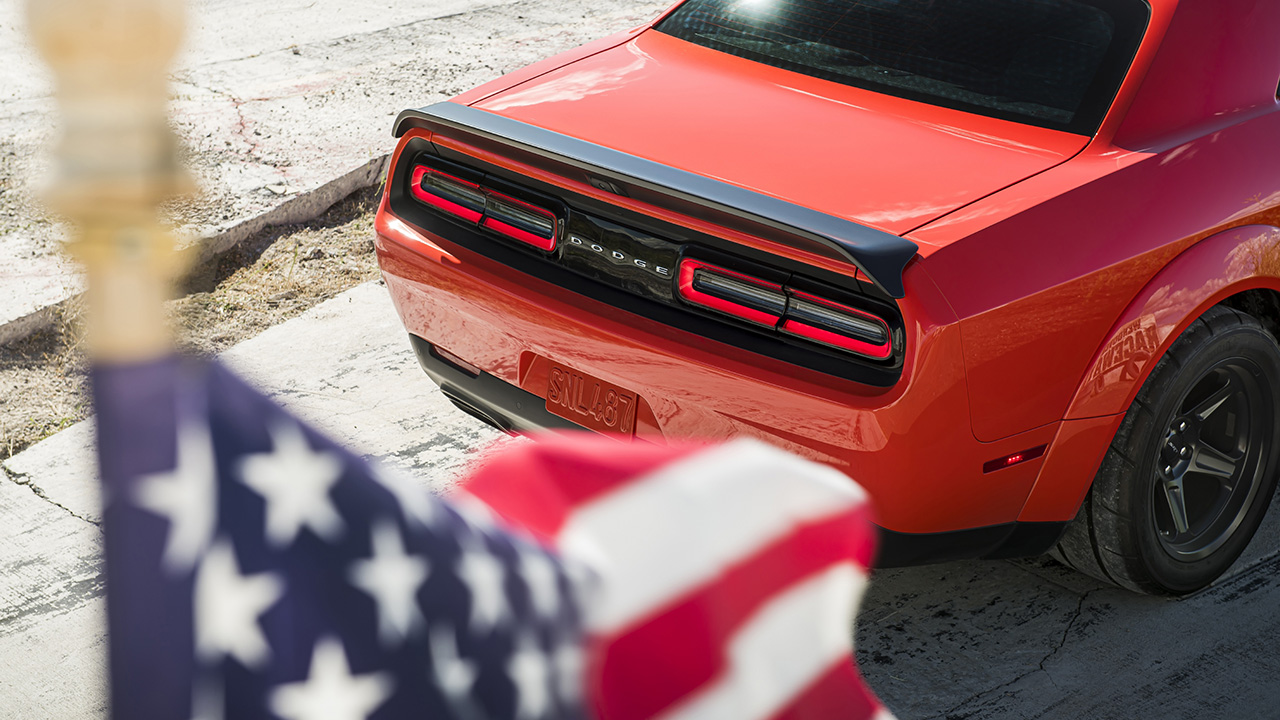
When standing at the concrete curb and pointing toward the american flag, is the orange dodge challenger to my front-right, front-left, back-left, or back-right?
front-left

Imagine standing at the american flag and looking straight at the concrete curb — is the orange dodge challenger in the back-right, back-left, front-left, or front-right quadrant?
front-right

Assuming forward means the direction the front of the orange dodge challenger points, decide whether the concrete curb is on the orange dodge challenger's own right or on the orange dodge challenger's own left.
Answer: on the orange dodge challenger's own left

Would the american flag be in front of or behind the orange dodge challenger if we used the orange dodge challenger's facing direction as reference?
behind
